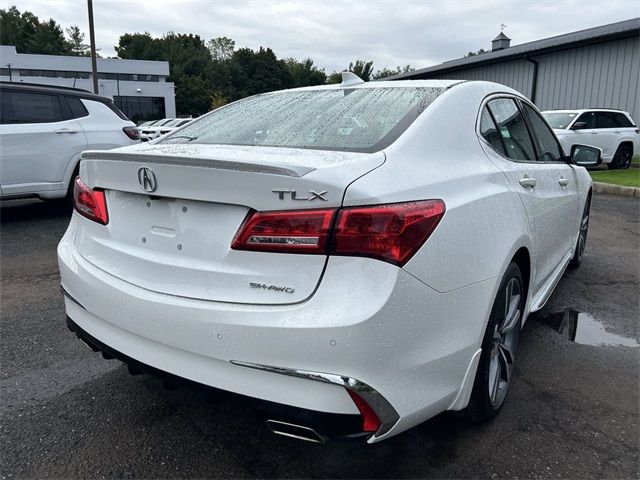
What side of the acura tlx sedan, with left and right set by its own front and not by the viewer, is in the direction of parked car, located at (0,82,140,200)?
left

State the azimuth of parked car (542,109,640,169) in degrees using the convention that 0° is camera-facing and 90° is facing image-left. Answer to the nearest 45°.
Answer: approximately 45°

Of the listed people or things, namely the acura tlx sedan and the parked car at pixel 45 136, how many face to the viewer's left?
1

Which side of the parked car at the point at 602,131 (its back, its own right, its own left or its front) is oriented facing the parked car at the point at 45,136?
front

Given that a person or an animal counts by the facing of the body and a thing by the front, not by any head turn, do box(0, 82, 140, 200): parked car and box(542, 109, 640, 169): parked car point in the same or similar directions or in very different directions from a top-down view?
same or similar directions

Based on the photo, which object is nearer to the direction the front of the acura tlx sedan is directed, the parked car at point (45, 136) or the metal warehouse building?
the metal warehouse building

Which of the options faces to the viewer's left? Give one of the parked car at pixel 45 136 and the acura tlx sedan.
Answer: the parked car

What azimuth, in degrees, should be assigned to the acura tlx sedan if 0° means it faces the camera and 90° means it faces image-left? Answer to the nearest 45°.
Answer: approximately 225°

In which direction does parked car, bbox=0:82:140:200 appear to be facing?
to the viewer's left

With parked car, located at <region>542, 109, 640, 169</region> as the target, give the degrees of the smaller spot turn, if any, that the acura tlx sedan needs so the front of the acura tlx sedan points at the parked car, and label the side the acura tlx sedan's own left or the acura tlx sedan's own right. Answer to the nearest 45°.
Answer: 0° — it already faces it

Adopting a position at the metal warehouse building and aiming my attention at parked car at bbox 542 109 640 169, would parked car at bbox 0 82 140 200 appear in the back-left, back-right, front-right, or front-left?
front-right

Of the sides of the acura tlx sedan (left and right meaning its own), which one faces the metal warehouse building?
front
